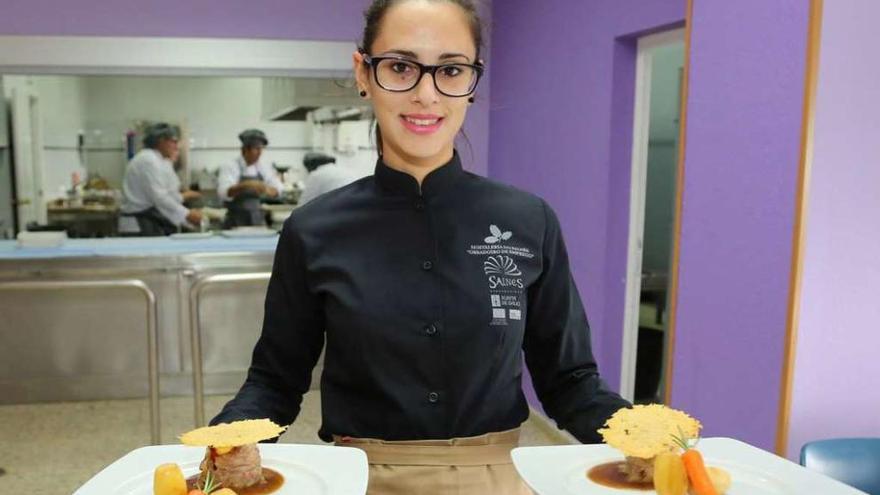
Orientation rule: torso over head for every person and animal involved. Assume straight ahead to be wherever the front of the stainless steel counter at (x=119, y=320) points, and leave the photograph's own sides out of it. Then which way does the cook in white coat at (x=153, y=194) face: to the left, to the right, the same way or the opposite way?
to the left

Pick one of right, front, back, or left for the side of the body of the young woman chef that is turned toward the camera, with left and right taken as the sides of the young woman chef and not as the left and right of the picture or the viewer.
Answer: front

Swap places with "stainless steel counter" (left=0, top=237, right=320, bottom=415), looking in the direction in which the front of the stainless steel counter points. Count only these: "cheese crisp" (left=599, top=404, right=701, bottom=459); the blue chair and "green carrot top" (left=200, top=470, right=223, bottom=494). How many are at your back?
0

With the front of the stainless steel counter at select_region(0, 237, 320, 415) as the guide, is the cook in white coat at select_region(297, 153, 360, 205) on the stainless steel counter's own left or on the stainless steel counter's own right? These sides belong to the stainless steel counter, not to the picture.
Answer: on the stainless steel counter's own left

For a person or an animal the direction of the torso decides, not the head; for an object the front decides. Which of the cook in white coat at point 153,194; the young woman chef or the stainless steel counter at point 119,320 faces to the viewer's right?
the cook in white coat

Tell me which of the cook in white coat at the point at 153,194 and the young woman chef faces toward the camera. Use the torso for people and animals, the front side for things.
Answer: the young woman chef

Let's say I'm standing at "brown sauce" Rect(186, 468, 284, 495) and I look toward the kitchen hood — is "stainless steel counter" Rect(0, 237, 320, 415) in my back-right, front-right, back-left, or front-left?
front-left

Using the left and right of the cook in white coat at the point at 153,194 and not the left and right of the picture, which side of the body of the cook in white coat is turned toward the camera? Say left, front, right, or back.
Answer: right

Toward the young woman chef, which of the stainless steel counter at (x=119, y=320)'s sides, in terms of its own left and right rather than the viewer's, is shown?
front

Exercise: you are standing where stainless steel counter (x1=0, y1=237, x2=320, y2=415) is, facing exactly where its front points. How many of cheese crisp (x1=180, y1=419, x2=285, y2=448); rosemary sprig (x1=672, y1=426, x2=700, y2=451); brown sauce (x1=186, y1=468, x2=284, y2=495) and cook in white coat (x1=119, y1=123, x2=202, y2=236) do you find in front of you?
3

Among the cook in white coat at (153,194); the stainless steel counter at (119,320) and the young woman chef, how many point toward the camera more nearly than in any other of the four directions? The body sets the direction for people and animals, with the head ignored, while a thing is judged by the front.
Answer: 2

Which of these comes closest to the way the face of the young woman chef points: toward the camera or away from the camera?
toward the camera

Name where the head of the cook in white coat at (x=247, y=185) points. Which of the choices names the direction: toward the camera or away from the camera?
toward the camera

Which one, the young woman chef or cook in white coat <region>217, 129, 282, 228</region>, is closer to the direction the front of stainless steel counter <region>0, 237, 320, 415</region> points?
the young woman chef
